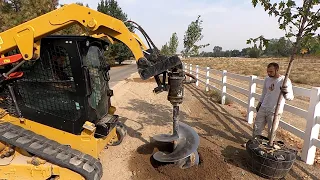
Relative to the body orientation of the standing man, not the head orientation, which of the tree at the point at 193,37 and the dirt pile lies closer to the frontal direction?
the dirt pile

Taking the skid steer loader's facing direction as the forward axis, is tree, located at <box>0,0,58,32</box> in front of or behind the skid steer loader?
behind

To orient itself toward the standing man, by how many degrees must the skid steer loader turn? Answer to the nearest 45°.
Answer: approximately 45° to its left

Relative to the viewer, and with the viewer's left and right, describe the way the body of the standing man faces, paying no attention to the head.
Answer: facing the viewer and to the left of the viewer

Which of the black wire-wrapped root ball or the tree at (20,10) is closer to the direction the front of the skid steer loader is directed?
the black wire-wrapped root ball

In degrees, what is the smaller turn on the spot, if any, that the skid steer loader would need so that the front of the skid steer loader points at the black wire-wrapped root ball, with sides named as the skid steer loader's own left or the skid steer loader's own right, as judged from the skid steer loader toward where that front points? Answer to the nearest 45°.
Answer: approximately 45° to the skid steer loader's own left

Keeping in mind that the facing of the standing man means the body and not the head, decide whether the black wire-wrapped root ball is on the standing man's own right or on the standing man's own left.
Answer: on the standing man's own left

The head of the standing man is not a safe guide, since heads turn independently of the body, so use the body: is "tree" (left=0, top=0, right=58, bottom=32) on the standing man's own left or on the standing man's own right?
on the standing man's own right

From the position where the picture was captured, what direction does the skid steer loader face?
facing the viewer and to the right of the viewer

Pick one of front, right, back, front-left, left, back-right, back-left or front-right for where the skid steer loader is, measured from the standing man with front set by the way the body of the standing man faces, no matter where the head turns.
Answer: front

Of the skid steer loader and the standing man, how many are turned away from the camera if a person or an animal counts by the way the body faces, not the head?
0

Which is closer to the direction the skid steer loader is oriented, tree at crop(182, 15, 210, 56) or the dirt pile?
the dirt pile
